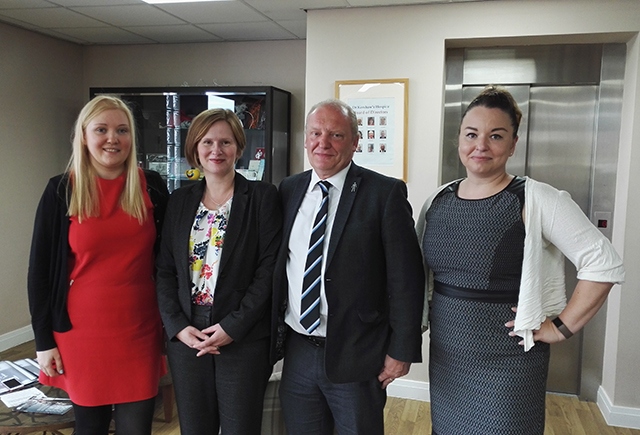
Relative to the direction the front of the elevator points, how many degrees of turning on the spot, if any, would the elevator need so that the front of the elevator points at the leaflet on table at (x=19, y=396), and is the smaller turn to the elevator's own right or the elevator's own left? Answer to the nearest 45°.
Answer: approximately 45° to the elevator's own right

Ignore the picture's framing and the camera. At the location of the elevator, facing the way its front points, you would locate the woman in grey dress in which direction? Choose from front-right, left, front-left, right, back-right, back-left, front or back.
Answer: front

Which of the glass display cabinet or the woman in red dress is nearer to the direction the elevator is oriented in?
the woman in red dress

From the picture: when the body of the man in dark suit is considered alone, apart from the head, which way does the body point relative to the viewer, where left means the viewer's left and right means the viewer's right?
facing the viewer and to the left of the viewer

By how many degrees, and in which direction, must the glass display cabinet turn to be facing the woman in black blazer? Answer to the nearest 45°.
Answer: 0° — it already faces them

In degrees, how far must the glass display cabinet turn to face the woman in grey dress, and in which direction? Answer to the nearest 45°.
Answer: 0° — it already faces them

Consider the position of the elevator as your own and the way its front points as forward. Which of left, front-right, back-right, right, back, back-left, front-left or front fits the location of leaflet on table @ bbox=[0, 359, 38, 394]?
front-right

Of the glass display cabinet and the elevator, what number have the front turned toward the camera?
2

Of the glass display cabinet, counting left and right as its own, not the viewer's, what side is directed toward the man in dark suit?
front

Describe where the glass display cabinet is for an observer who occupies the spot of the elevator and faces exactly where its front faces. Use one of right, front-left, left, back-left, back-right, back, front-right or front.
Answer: right

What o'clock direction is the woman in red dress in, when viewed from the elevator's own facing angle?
The woman in red dress is roughly at 1 o'clock from the elevator.

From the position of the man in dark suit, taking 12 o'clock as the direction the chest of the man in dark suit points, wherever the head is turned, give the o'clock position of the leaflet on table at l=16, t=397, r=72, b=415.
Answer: The leaflet on table is roughly at 2 o'clock from the man in dark suit.

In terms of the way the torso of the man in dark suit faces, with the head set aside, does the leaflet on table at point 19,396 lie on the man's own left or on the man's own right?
on the man's own right

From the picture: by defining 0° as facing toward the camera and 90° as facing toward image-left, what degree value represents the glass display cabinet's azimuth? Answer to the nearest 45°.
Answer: approximately 0°
